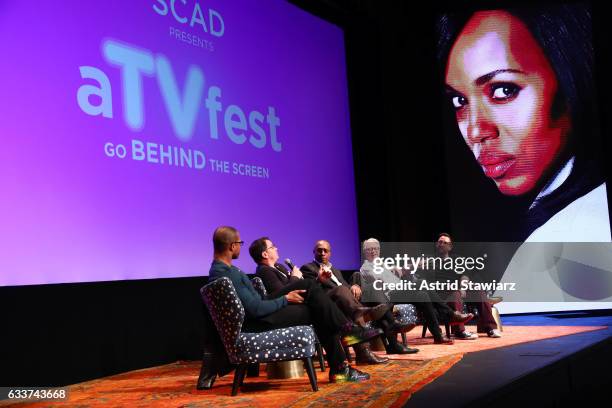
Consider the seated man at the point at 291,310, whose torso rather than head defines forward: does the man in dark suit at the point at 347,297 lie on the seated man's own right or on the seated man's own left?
on the seated man's own left

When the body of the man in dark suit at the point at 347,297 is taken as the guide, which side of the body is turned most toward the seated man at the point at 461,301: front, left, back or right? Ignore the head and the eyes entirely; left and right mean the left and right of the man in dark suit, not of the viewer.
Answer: left

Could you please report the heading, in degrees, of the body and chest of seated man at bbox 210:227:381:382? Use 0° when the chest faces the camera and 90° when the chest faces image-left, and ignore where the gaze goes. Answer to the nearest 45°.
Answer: approximately 270°

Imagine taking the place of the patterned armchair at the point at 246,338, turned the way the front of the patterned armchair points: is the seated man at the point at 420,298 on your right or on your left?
on your left

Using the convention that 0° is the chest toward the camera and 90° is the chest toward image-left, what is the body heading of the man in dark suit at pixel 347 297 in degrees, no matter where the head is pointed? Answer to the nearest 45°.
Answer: approximately 315°

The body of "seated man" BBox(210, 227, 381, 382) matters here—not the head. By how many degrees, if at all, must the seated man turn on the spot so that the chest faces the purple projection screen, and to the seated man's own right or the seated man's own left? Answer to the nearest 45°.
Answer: approximately 135° to the seated man's own left

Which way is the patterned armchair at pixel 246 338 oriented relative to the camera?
to the viewer's right

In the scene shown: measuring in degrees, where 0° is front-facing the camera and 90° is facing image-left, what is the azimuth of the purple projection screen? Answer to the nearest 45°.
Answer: approximately 315°

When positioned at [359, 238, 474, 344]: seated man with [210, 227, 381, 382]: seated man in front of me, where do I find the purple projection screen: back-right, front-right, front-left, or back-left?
front-right
